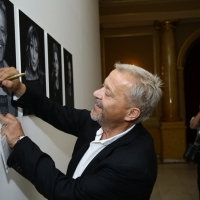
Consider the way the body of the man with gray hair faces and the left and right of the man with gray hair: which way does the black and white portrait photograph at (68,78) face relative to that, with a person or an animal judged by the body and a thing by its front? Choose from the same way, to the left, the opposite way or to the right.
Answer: the opposite way

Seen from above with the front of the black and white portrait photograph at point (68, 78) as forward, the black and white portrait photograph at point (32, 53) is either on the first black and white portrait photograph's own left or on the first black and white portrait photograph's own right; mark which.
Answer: on the first black and white portrait photograph's own right

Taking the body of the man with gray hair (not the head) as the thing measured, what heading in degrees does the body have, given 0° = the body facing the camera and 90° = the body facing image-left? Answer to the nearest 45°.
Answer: approximately 90°

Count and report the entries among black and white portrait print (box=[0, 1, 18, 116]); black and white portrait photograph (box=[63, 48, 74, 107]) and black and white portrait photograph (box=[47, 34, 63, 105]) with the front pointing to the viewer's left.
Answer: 0

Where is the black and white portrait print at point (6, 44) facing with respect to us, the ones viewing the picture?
facing the viewer and to the right of the viewer

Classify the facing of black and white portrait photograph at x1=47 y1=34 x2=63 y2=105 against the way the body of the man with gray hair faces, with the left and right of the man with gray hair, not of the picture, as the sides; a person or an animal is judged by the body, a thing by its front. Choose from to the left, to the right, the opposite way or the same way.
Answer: the opposite way

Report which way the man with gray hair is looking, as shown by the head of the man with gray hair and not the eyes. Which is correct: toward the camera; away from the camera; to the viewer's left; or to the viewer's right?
to the viewer's left

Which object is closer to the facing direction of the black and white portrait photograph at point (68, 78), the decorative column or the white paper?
the decorative column

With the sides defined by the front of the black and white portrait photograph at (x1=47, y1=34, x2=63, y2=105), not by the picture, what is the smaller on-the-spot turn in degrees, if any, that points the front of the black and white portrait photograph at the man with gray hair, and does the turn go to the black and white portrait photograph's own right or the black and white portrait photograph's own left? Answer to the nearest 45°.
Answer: approximately 90° to the black and white portrait photograph's own right

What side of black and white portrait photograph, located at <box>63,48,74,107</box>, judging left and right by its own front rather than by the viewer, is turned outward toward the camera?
right

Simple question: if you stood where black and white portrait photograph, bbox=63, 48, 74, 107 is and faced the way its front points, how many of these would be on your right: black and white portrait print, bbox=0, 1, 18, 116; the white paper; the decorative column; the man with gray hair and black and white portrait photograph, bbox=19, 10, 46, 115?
4

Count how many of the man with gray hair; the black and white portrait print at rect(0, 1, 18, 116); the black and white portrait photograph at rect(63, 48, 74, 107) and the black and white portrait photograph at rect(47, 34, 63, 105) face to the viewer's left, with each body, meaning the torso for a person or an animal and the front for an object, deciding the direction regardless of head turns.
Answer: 1

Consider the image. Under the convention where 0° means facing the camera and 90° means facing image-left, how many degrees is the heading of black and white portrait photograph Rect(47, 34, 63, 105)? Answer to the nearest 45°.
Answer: approximately 270°

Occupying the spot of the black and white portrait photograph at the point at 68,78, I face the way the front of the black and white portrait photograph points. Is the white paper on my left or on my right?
on my right
